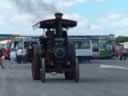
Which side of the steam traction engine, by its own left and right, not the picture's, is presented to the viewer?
front
